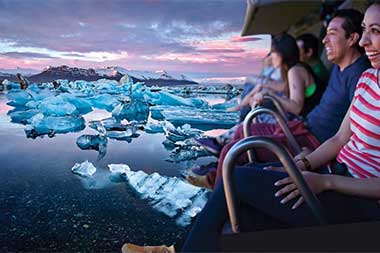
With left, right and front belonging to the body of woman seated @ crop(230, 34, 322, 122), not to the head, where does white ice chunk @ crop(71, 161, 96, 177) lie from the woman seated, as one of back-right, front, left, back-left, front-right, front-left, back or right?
front-left

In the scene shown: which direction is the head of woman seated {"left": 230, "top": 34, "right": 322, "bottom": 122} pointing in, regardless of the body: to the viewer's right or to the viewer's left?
to the viewer's left

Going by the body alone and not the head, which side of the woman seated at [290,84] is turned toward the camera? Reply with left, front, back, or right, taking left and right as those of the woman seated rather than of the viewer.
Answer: left
